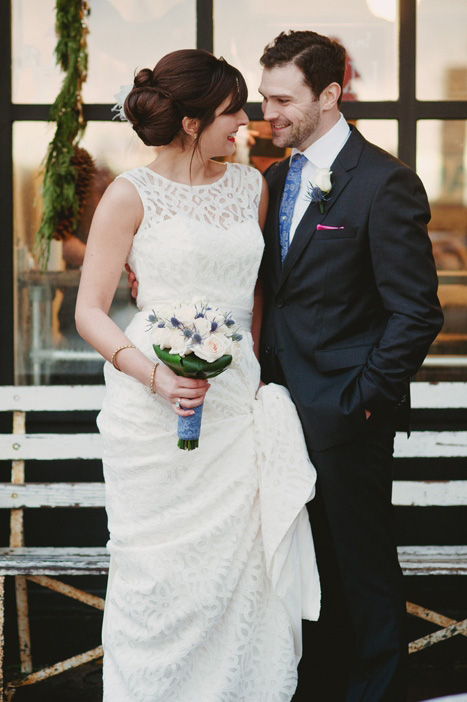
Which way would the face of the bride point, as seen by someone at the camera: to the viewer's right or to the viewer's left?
to the viewer's right

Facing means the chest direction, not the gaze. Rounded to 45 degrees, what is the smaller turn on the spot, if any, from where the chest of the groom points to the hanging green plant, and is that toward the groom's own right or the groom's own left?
approximately 90° to the groom's own right

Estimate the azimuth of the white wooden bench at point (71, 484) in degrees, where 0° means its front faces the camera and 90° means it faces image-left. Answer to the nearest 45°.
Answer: approximately 0°
